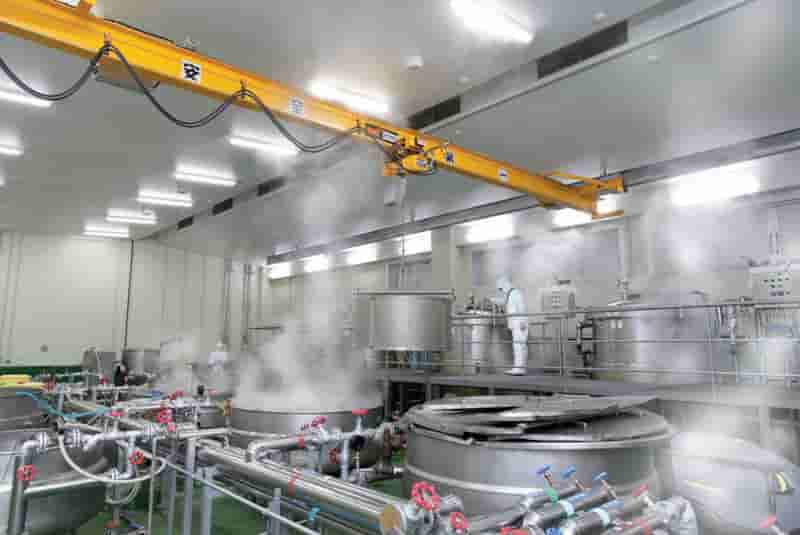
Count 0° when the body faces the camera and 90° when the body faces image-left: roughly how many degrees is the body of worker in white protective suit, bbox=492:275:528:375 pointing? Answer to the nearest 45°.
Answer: approximately 90°

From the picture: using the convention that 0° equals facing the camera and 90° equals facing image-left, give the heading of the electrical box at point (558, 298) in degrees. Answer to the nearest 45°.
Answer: approximately 45°

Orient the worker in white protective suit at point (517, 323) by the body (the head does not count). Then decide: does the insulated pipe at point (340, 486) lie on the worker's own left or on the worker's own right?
on the worker's own left

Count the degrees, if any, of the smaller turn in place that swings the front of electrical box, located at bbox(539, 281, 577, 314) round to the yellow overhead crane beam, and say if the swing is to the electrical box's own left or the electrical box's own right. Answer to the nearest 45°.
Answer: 0° — it already faces it

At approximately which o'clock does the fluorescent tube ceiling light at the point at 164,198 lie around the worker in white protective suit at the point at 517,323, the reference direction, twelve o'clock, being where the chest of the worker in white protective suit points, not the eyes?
The fluorescent tube ceiling light is roughly at 12 o'clock from the worker in white protective suit.

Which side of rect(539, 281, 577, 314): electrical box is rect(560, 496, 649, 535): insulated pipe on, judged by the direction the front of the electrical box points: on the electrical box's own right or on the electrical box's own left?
on the electrical box's own left

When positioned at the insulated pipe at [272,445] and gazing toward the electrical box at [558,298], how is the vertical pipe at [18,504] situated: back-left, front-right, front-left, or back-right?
back-left

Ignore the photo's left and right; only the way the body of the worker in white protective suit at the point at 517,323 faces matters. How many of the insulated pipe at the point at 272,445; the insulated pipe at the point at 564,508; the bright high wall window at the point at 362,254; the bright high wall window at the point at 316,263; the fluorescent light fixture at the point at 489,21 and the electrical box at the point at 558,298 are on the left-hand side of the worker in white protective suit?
3
